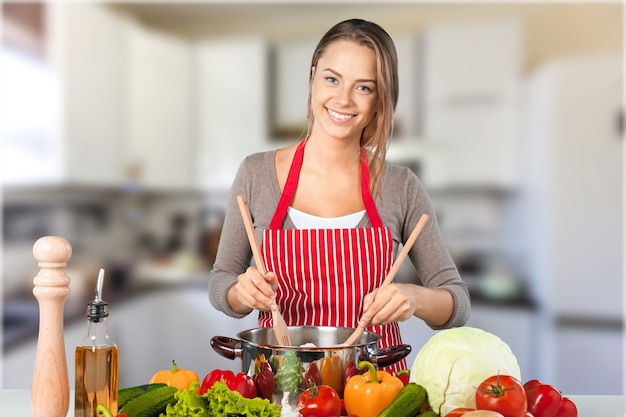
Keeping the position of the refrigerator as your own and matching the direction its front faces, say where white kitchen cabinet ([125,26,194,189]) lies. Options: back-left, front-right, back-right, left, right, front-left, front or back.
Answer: right

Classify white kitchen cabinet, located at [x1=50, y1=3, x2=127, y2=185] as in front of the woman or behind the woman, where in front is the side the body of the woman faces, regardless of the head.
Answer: behind

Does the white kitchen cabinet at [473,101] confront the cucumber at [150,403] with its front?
yes

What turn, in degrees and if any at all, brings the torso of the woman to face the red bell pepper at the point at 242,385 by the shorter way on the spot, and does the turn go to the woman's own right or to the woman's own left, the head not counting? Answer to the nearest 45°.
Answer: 0° — they already face it

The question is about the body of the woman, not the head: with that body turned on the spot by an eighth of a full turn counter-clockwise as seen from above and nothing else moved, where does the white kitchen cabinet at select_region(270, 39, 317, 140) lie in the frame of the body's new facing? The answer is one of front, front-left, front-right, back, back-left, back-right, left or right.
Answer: back-left

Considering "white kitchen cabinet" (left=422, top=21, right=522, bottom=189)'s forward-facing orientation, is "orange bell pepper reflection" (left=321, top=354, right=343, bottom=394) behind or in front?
in front

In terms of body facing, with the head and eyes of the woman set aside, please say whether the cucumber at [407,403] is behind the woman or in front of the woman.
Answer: in front

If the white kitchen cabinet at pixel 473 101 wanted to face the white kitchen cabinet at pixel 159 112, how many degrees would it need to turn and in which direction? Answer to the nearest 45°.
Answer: approximately 90° to its right

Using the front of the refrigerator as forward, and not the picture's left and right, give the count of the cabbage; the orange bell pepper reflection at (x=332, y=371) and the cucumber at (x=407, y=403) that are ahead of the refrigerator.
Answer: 3

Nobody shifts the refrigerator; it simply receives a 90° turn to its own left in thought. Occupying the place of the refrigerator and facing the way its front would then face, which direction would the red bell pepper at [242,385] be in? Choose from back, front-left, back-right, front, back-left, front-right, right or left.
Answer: right

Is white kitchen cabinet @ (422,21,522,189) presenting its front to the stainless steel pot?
yes

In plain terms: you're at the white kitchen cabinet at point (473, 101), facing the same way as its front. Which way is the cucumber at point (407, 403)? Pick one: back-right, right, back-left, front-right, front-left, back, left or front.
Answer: front

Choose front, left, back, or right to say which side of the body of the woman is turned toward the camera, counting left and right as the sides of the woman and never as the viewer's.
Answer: front

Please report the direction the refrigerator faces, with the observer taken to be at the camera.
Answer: facing the viewer

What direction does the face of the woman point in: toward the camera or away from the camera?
toward the camera

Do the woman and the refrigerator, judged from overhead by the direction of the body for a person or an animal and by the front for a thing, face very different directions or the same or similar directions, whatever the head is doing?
same or similar directions

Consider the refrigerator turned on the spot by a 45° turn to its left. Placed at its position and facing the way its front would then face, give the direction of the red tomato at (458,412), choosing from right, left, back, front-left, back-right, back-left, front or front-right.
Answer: front-right

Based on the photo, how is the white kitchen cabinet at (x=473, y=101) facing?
toward the camera
